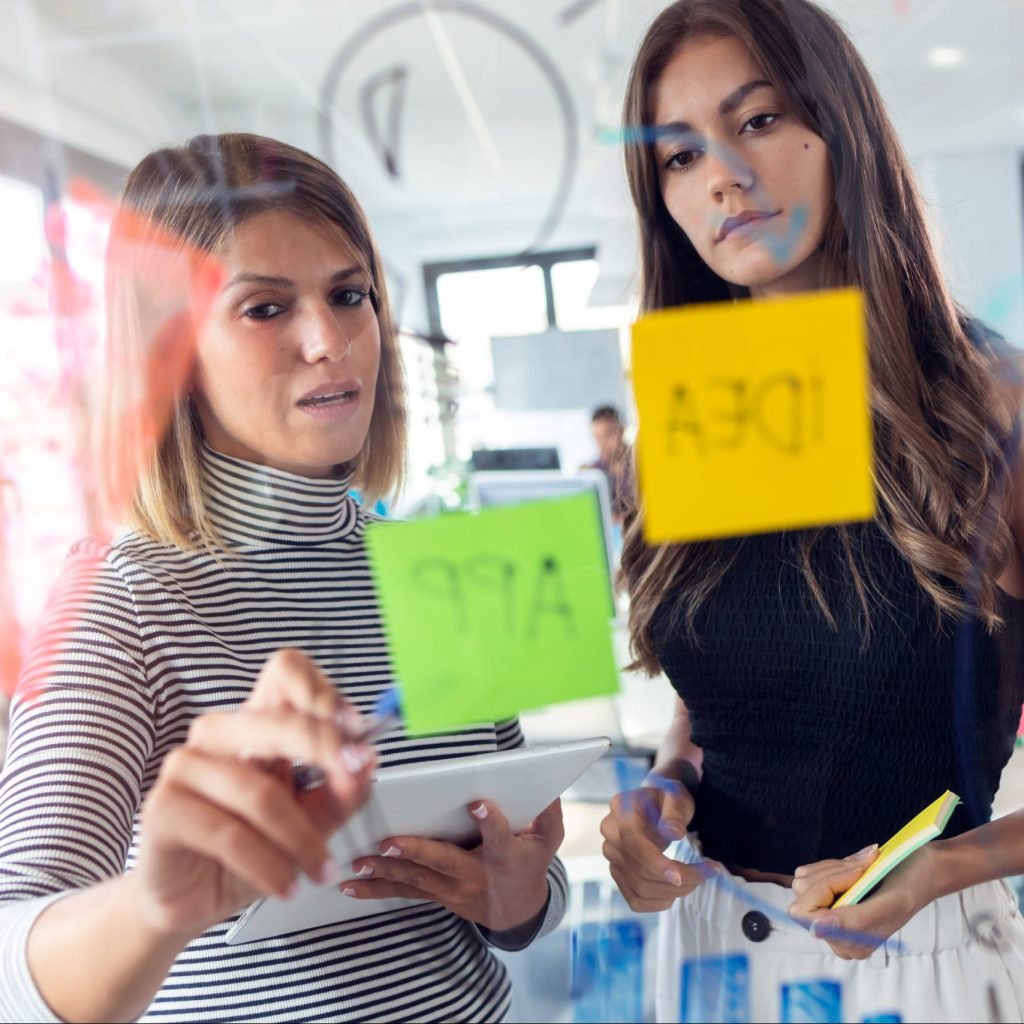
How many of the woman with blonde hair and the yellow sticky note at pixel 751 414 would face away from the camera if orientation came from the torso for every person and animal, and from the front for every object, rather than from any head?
1

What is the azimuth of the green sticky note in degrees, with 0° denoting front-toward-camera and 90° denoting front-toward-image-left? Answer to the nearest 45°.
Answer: approximately 180°

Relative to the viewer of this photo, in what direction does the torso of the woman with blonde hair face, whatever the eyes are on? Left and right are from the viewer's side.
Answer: facing the viewer and to the right of the viewer

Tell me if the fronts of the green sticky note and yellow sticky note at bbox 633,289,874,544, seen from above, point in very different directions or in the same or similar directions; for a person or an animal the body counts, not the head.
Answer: same or similar directions

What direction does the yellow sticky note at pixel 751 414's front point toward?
away from the camera

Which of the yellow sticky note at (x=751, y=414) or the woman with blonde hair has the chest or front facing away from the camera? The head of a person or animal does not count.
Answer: the yellow sticky note

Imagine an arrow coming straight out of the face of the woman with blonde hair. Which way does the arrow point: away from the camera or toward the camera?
toward the camera
